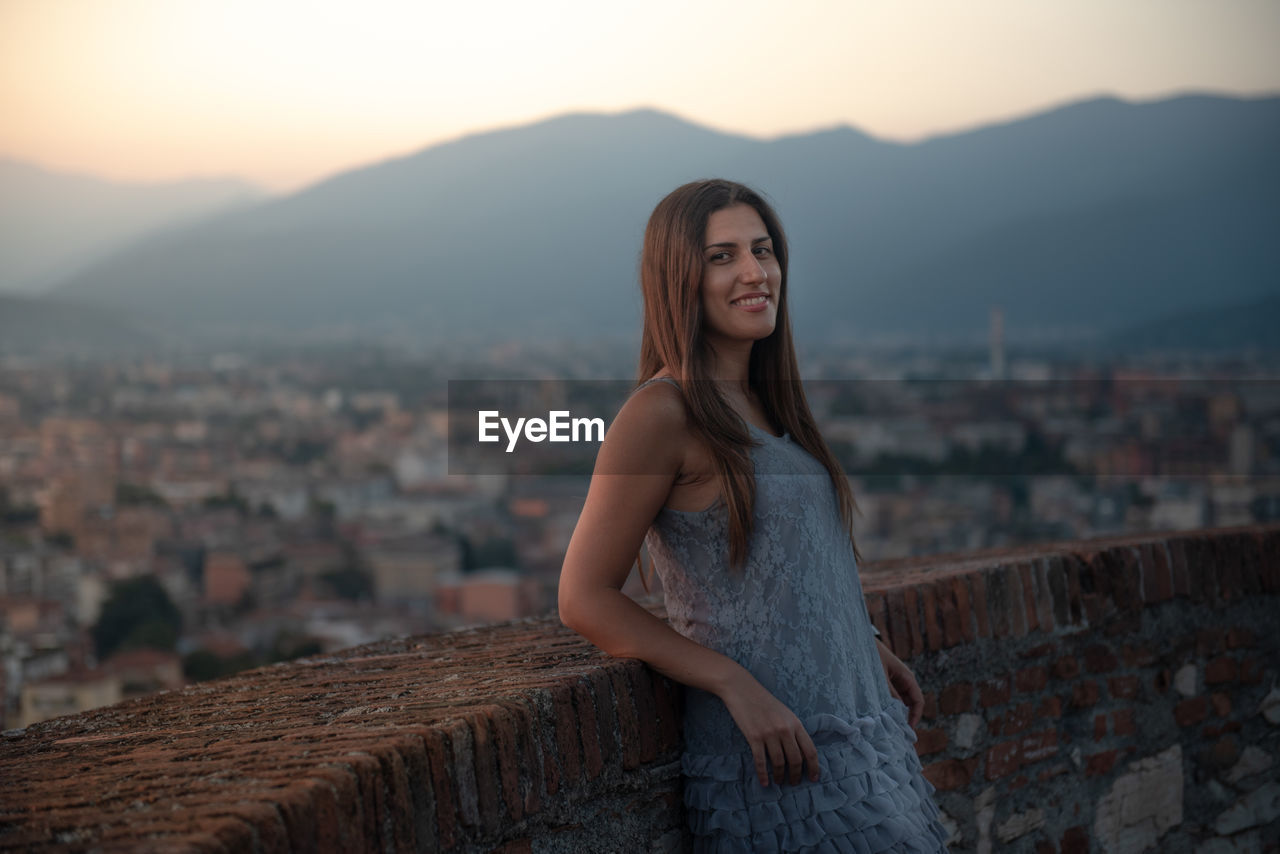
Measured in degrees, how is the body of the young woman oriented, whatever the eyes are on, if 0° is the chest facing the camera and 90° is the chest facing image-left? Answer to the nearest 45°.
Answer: approximately 315°

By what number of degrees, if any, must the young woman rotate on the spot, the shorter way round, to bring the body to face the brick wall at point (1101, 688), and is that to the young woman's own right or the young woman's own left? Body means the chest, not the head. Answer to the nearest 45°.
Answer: approximately 90° to the young woman's own left

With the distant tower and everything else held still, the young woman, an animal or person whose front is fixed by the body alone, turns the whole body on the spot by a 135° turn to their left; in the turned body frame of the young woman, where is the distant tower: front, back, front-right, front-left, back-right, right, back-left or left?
front

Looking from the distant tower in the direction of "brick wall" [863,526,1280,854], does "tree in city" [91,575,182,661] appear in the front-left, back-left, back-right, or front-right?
front-right

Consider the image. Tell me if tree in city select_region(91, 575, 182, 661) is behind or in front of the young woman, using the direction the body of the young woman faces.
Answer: behind
